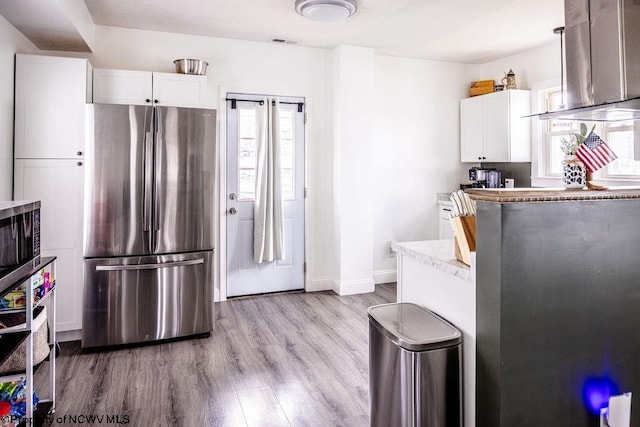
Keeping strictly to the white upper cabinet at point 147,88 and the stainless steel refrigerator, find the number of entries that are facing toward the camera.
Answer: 2

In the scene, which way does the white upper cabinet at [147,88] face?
toward the camera

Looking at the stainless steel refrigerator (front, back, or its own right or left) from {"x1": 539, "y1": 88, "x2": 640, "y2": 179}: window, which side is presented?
left

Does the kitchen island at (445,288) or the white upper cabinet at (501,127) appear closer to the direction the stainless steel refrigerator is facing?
the kitchen island

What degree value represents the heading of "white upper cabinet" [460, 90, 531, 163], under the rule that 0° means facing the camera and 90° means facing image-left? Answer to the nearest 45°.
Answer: approximately 45°

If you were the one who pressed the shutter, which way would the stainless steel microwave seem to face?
facing the viewer and to the right of the viewer

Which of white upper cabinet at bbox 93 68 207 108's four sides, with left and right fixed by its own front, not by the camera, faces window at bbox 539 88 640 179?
left

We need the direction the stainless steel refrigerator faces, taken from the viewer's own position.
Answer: facing the viewer
